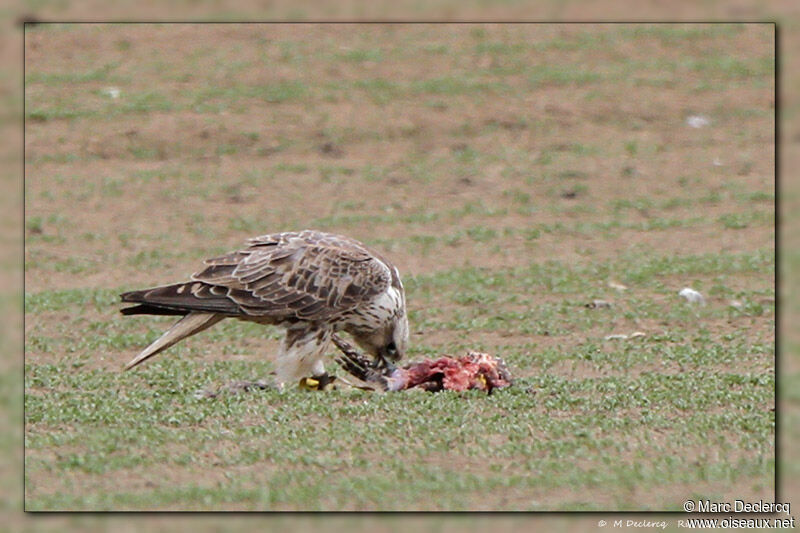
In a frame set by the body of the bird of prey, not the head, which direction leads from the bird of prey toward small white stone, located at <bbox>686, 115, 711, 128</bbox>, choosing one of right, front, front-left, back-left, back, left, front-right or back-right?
front-left

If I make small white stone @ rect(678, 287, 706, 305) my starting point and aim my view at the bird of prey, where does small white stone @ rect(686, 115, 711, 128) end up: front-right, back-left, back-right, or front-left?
back-right

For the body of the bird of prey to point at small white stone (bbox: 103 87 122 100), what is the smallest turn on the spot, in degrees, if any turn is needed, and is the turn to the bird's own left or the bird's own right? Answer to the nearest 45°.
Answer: approximately 90° to the bird's own left

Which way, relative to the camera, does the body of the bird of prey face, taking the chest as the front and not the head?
to the viewer's right

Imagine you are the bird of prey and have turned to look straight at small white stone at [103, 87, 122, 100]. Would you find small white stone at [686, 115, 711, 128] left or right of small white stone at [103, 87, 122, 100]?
right

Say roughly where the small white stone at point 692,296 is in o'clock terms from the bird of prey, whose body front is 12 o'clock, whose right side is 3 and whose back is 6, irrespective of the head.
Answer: The small white stone is roughly at 11 o'clock from the bird of prey.

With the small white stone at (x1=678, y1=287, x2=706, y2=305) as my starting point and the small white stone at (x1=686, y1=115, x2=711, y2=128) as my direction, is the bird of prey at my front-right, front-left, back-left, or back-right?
back-left
